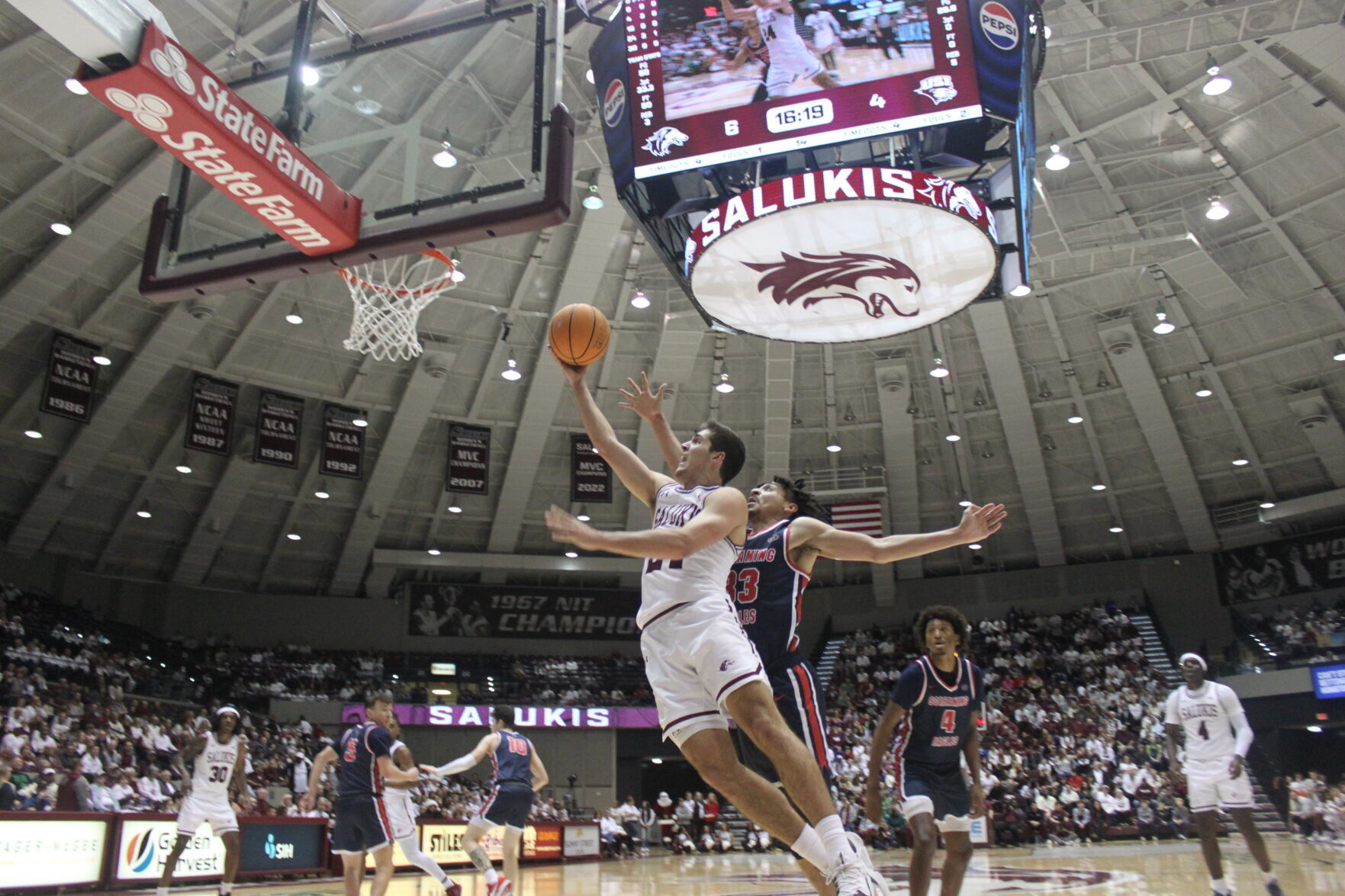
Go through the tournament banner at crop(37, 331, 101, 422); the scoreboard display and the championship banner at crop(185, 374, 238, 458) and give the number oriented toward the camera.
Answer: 3

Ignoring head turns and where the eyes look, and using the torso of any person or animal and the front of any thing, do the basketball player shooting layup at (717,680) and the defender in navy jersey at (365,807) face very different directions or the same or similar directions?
very different directions

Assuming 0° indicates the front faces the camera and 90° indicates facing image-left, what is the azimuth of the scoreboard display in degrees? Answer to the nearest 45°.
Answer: approximately 0°

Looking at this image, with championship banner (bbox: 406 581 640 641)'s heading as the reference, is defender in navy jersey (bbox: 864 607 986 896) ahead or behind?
ahead

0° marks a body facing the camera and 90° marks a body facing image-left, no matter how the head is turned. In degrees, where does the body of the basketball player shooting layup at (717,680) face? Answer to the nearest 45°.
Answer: approximately 45°

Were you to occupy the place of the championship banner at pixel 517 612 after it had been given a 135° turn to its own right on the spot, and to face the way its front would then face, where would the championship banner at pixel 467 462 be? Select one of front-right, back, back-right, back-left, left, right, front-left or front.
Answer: back-left

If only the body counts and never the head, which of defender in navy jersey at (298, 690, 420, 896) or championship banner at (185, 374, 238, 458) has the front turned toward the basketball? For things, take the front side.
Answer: the championship banner

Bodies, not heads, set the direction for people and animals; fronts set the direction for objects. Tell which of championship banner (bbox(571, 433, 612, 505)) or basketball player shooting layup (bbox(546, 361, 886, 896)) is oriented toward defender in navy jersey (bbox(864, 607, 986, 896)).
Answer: the championship banner

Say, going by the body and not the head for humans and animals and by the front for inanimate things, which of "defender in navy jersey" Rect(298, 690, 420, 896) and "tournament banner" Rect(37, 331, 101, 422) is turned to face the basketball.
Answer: the tournament banner

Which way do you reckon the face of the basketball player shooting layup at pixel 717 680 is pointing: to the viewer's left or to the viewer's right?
to the viewer's left
